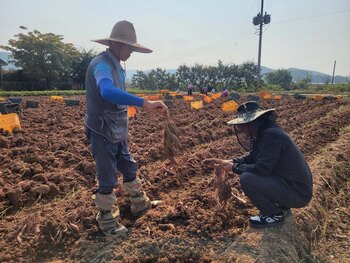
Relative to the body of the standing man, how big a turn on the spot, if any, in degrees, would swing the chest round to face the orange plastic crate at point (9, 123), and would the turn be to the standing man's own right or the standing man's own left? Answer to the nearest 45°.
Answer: approximately 135° to the standing man's own left

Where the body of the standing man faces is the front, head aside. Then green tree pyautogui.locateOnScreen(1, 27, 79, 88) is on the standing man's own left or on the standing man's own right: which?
on the standing man's own left

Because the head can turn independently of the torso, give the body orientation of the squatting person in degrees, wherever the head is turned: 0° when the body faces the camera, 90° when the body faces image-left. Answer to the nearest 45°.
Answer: approximately 90°

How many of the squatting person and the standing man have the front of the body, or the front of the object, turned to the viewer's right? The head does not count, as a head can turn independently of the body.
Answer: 1

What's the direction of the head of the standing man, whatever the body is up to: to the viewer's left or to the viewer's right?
to the viewer's right

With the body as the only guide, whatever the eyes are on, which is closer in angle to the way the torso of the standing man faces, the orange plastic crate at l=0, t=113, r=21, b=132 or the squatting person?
the squatting person

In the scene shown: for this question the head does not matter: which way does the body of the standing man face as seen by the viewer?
to the viewer's right

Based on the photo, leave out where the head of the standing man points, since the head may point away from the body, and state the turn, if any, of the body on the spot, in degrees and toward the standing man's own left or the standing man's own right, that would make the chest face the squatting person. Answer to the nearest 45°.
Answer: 0° — they already face them

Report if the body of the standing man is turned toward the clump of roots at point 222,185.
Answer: yes
